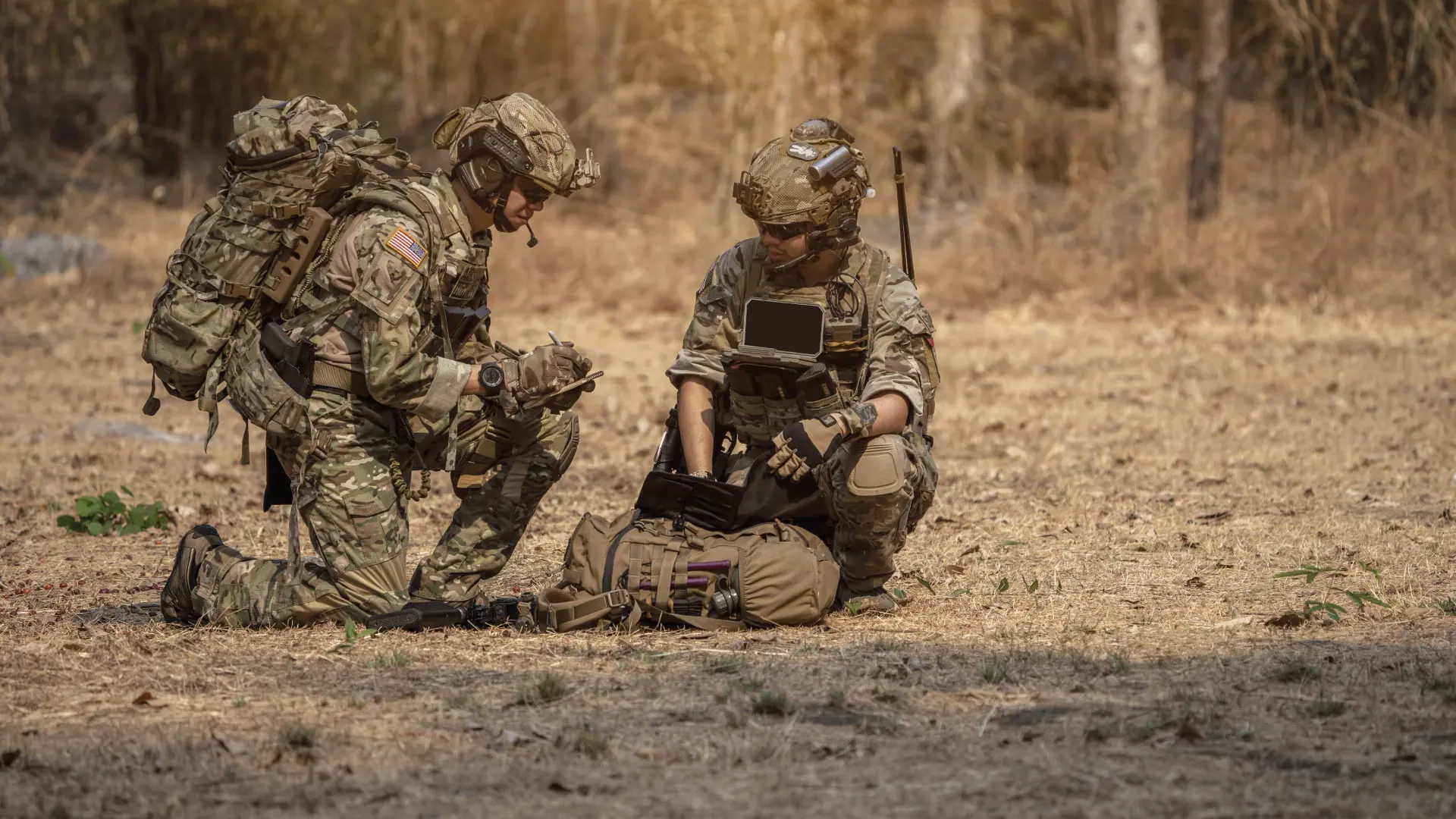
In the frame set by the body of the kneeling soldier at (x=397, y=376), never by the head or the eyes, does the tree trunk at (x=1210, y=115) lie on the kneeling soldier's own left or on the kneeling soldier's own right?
on the kneeling soldier's own left

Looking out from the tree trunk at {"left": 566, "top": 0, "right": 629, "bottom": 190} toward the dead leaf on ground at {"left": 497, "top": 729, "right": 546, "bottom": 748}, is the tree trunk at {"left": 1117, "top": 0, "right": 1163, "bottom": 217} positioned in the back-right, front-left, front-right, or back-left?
front-left

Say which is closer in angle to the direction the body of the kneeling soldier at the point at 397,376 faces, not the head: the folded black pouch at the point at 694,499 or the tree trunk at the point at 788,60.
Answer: the folded black pouch

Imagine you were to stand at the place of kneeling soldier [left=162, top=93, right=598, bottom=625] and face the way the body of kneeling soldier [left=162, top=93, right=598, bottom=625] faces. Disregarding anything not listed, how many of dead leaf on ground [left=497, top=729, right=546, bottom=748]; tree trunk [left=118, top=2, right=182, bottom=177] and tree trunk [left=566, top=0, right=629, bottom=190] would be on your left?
2

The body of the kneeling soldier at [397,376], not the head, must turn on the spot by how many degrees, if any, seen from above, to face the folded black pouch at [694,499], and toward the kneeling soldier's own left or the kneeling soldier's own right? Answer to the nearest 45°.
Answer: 0° — they already face it

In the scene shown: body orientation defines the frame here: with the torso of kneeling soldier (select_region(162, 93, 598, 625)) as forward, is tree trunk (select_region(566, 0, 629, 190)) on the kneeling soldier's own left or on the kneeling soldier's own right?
on the kneeling soldier's own left

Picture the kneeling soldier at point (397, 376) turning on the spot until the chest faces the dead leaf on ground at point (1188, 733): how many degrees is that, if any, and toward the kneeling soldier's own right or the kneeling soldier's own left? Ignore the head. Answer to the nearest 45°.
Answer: approximately 45° to the kneeling soldier's own right

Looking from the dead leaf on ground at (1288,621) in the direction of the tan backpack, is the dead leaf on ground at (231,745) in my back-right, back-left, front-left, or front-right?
front-left

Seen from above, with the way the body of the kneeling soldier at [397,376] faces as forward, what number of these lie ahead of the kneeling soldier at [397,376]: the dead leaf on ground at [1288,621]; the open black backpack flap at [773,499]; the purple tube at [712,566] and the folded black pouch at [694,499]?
4

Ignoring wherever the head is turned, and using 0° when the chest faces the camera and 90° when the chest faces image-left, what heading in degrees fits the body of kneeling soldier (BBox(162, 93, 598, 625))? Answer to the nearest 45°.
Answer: approximately 270°

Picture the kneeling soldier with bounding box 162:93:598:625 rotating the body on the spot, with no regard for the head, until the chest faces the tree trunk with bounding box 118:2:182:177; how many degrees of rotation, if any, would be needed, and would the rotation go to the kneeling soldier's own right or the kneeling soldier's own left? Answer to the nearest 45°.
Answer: approximately 90° to the kneeling soldier's own left

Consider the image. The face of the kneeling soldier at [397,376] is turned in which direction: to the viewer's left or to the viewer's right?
to the viewer's right

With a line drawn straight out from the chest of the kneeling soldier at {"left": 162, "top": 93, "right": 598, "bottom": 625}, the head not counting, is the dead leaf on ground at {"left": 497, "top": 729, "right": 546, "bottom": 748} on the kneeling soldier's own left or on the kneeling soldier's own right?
on the kneeling soldier's own right

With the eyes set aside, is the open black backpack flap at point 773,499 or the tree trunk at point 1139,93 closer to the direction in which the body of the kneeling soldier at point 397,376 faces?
the open black backpack flap

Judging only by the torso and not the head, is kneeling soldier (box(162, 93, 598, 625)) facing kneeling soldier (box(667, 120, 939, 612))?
yes

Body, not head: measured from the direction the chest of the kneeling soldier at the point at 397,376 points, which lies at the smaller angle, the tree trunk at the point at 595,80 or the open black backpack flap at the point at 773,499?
the open black backpack flap

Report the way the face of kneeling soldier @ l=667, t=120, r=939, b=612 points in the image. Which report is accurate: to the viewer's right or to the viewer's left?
to the viewer's left
